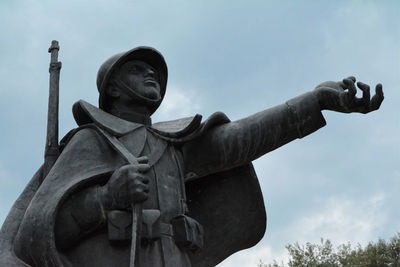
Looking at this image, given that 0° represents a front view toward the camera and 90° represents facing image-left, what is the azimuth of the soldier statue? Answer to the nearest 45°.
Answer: approximately 315°
